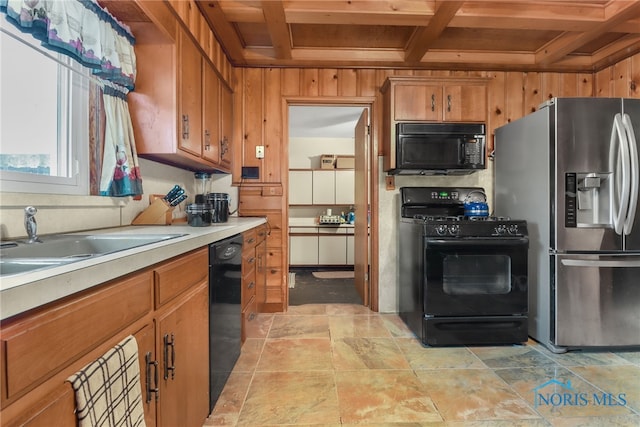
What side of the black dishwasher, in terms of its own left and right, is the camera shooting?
right

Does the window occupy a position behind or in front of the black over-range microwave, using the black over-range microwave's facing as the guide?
in front

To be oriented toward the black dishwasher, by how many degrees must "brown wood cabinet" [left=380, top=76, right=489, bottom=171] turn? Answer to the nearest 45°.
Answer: approximately 45° to its right

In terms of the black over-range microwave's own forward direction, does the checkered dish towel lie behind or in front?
in front

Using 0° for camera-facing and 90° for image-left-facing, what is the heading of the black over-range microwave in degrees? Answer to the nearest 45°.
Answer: approximately 0°

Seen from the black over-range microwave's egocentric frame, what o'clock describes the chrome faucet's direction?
The chrome faucet is roughly at 1 o'clock from the black over-range microwave.

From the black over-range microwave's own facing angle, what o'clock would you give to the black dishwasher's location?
The black dishwasher is roughly at 1 o'clock from the black over-range microwave.

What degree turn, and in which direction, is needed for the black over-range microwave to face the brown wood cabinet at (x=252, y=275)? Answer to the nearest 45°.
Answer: approximately 45° to its right

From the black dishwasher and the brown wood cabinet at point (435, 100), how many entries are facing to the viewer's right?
1

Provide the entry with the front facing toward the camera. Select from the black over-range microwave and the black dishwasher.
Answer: the black over-range microwave

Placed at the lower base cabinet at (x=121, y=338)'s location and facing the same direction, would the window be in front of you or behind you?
behind

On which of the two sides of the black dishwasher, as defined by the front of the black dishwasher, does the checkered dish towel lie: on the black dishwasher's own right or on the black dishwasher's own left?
on the black dishwasher's own right
